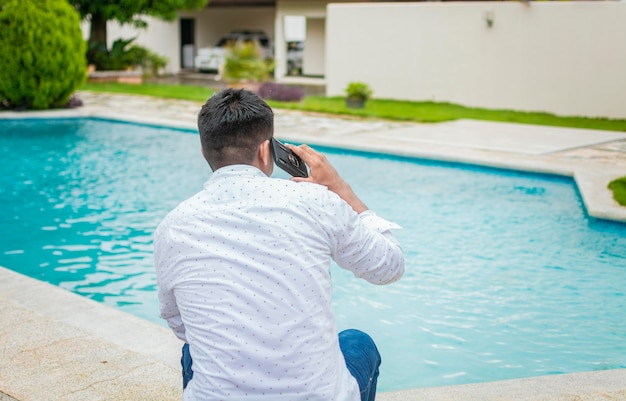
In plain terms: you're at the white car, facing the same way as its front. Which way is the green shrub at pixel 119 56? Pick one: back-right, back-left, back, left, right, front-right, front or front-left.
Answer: front

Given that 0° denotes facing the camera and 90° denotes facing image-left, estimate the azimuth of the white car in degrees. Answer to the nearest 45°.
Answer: approximately 45°

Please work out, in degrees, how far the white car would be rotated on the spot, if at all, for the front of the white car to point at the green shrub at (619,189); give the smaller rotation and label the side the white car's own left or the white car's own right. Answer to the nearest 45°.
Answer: approximately 45° to the white car's own left

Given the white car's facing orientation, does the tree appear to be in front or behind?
in front

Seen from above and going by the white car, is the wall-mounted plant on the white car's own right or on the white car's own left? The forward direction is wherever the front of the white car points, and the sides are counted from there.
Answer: on the white car's own left

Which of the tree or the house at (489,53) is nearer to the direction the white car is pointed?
the tree

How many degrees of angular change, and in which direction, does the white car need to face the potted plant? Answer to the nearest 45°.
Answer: approximately 45° to its left
